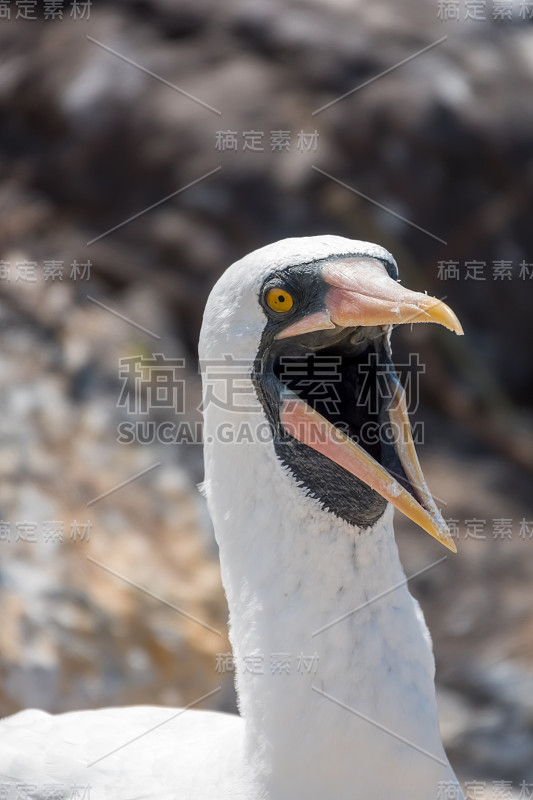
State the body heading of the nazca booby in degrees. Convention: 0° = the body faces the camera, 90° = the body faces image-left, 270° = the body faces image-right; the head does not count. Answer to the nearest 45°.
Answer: approximately 315°
